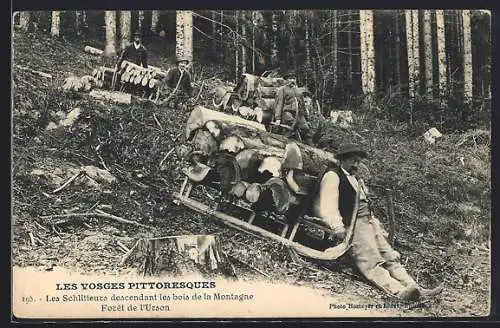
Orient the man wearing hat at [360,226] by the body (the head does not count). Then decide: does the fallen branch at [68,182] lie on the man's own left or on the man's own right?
on the man's own right

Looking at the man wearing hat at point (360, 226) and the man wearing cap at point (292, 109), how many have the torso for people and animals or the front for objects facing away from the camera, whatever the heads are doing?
0

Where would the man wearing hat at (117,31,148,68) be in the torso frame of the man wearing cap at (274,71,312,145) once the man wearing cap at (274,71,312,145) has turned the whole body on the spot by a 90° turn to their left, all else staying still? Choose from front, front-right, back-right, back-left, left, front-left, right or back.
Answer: back-left

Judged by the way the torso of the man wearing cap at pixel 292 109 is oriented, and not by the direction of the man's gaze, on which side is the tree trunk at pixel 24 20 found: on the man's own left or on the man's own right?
on the man's own right

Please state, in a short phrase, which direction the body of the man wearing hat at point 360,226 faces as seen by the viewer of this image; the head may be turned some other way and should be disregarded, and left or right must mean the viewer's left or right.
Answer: facing the viewer and to the right of the viewer
